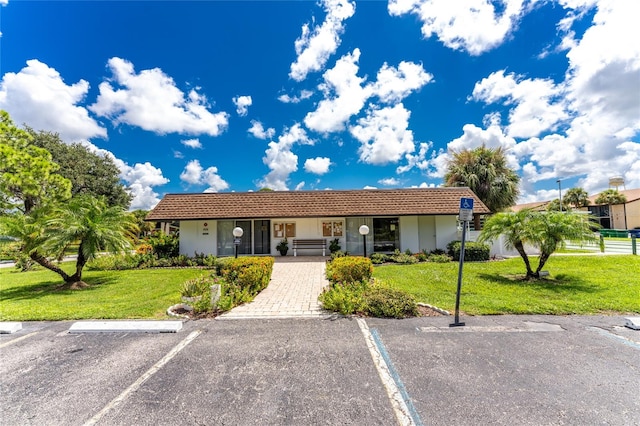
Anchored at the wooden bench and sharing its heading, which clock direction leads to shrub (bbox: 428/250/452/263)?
The shrub is roughly at 10 o'clock from the wooden bench.

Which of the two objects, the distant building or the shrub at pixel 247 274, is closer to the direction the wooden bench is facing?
the shrub

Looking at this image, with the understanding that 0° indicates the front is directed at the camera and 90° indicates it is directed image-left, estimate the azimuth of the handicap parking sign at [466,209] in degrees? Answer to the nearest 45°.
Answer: approximately 0°

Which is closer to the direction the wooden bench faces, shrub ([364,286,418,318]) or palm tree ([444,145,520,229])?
the shrub

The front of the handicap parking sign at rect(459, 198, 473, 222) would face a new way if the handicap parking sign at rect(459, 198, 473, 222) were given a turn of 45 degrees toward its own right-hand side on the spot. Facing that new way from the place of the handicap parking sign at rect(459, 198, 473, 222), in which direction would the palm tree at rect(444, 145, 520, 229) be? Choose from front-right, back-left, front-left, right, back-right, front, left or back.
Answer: back-right

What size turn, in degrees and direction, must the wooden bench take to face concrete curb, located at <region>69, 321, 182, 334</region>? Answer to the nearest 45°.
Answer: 0° — it already faces it

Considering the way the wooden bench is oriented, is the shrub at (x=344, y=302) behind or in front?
in front

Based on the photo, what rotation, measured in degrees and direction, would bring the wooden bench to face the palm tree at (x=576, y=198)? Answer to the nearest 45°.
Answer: approximately 135° to its left

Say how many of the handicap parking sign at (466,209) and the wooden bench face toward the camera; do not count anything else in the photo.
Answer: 2

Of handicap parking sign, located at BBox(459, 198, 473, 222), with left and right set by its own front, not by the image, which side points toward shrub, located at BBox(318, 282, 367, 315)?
right

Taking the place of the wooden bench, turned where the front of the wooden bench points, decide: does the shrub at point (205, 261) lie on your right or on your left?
on your right
